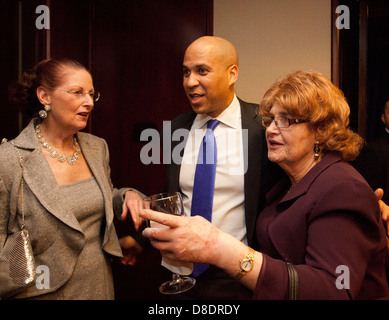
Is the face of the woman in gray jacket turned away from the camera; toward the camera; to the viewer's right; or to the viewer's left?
to the viewer's right

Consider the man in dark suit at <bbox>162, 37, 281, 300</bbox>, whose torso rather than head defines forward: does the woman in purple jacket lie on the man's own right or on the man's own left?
on the man's own left

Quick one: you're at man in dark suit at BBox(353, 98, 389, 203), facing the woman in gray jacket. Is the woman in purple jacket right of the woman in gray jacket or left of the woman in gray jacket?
left

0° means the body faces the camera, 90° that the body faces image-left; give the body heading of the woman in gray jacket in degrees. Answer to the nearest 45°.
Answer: approximately 315°
